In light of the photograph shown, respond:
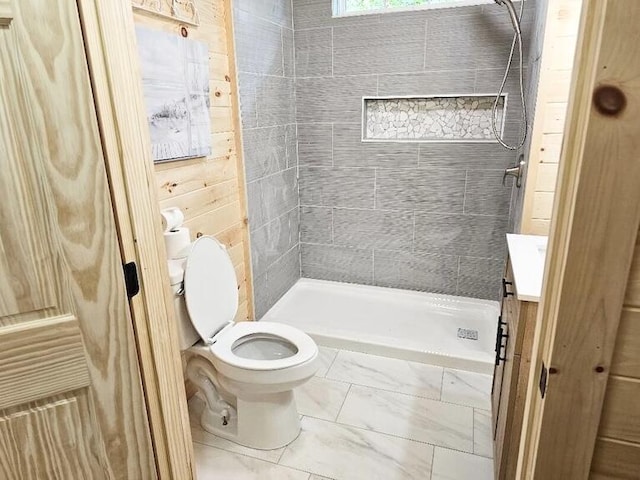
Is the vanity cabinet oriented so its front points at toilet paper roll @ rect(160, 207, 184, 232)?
yes

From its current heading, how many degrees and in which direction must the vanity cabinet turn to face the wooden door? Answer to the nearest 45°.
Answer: approximately 45° to its left

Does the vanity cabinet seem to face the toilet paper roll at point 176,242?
yes

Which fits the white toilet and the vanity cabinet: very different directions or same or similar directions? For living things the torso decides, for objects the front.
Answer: very different directions

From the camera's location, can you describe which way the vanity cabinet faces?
facing to the left of the viewer

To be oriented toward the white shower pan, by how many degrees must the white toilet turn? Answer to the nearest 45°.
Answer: approximately 90° to its left

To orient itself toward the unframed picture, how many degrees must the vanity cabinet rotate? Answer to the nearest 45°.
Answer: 0° — it already faces it

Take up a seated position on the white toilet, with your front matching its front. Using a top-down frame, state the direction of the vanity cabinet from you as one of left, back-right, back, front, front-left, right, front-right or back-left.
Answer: front

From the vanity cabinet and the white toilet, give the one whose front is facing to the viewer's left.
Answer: the vanity cabinet

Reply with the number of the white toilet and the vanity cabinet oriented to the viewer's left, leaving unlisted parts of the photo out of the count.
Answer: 1

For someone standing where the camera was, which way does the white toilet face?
facing the viewer and to the right of the viewer
